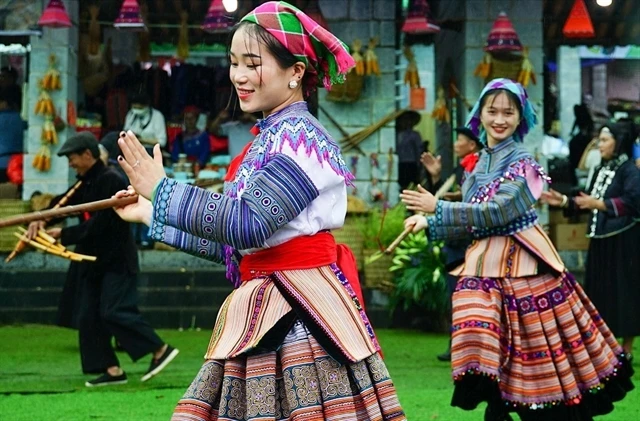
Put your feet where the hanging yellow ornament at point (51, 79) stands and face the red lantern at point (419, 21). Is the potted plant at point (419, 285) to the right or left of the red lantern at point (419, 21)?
right

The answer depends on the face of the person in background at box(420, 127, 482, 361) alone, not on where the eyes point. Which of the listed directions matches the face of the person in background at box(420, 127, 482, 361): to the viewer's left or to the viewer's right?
to the viewer's left

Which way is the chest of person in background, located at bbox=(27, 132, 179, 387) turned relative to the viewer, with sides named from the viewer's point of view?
facing to the left of the viewer

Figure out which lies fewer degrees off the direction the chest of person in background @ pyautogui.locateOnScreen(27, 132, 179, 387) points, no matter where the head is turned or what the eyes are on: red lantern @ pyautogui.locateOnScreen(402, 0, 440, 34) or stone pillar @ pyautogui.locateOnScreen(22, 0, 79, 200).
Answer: the stone pillar

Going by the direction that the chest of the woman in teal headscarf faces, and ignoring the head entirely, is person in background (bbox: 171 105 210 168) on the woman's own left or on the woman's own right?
on the woman's own right

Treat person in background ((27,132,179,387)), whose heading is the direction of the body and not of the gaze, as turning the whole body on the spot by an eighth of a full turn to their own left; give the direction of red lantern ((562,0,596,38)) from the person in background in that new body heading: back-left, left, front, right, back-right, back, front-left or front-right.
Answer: back

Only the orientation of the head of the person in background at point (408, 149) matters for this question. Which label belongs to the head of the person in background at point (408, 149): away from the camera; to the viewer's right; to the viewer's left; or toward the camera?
away from the camera

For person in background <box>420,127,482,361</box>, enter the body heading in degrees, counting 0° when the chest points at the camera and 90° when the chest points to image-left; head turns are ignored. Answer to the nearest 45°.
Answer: approximately 90°

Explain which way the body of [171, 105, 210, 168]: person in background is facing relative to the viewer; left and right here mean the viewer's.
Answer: facing the viewer

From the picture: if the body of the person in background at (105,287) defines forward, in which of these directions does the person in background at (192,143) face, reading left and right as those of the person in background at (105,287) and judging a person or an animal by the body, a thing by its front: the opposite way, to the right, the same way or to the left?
to the left
